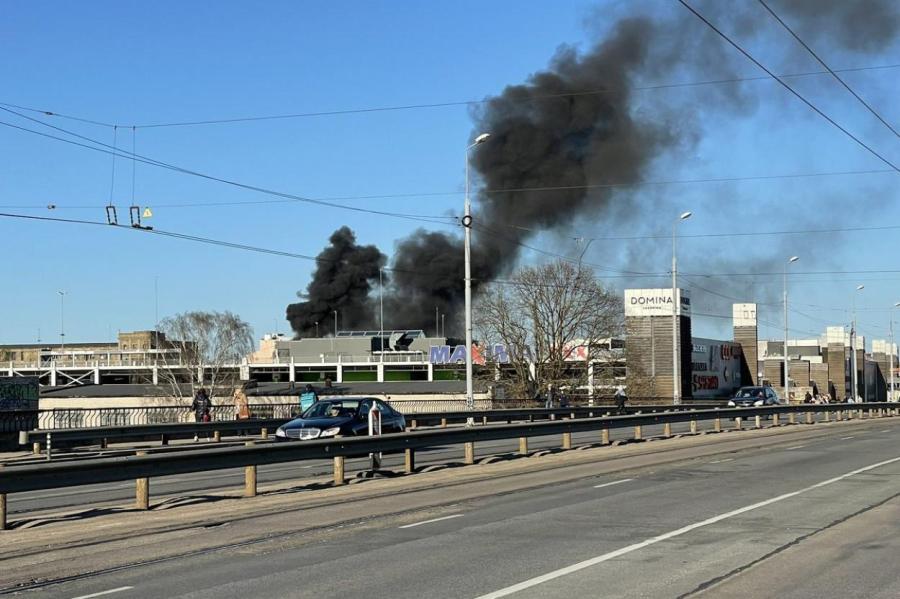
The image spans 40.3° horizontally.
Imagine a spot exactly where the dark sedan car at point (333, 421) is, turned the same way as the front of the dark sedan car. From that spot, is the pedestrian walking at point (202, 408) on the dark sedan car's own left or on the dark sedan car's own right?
on the dark sedan car's own right

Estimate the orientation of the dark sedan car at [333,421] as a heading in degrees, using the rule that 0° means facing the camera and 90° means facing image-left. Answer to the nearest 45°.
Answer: approximately 45°
